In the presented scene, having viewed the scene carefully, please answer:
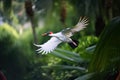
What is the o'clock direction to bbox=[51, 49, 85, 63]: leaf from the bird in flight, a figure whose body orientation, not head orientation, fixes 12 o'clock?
The leaf is roughly at 3 o'clock from the bird in flight.
